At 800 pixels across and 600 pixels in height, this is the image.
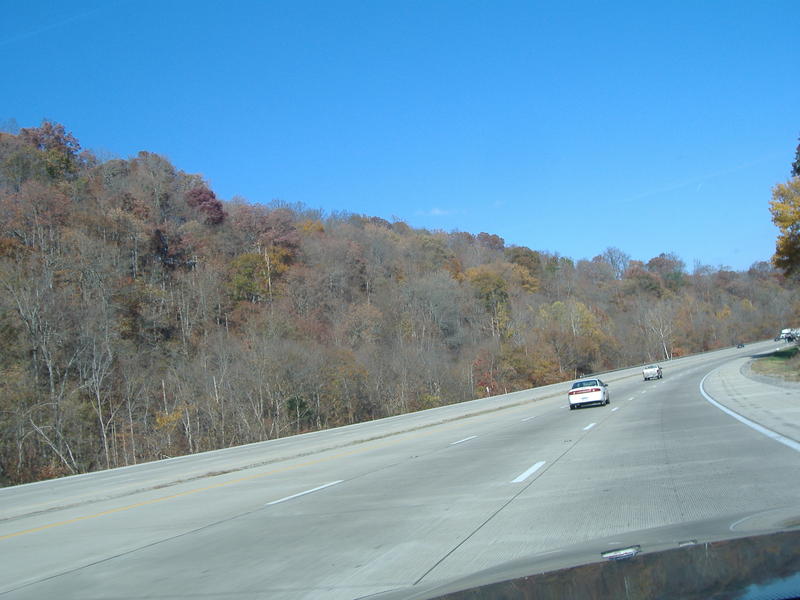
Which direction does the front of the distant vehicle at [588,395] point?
away from the camera
